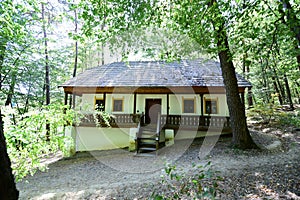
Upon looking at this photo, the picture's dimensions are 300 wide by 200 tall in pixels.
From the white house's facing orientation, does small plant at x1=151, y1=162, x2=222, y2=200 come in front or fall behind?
in front

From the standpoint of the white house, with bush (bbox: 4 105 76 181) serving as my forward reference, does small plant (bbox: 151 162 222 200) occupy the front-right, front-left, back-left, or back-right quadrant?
front-left

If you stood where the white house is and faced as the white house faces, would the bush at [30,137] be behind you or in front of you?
in front

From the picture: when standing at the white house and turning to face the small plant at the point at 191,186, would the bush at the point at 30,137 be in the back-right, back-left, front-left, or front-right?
front-right

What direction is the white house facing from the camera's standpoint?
toward the camera
